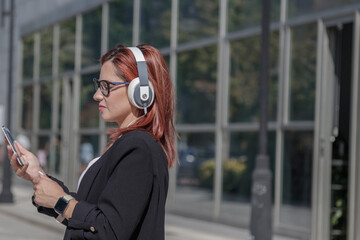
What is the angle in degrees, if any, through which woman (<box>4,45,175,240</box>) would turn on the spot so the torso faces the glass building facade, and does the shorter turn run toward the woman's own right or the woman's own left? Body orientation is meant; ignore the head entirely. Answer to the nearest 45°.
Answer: approximately 90° to the woman's own right

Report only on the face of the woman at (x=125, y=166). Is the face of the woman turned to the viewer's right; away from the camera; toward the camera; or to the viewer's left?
to the viewer's left

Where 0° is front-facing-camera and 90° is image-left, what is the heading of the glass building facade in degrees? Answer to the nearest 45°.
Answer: approximately 45°

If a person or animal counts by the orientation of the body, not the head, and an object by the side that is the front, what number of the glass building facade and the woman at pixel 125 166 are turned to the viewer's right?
0

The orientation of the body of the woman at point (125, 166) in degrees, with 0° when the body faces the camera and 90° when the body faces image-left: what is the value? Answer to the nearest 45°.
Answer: approximately 90°

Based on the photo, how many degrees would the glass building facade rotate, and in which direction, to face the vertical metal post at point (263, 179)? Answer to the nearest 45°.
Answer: approximately 45° to its left

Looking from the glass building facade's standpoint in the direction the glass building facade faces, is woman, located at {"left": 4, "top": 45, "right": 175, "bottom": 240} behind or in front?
in front
